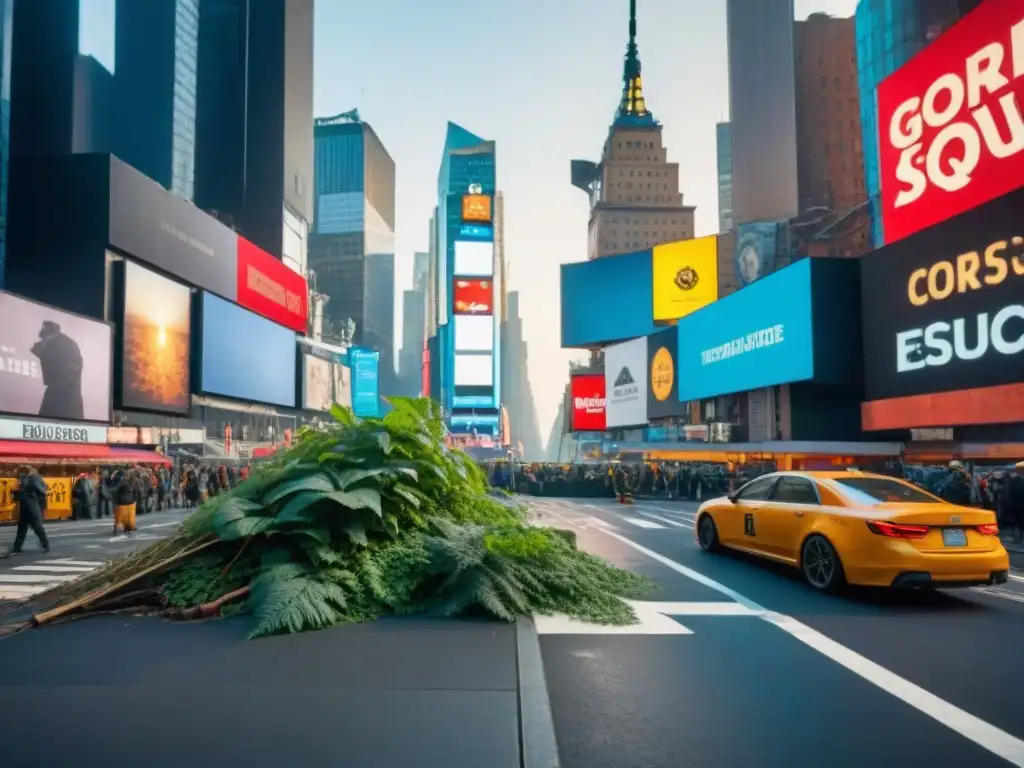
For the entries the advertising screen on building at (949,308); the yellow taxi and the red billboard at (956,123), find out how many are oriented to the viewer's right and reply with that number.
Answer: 0

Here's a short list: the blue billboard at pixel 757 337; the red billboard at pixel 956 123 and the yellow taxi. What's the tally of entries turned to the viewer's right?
0

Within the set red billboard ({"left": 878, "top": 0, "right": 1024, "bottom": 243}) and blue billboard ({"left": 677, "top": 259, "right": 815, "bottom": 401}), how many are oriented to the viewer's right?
0

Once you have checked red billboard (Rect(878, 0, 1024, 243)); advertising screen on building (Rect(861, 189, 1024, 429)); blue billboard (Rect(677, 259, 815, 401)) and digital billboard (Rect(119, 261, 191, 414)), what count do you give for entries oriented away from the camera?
0

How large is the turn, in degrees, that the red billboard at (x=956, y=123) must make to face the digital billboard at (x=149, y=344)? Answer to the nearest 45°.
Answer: approximately 45° to its right

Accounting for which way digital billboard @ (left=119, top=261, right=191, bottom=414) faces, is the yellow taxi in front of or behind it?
in front

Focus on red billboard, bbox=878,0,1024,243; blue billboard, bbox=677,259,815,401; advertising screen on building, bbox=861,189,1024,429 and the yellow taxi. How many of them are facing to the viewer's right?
0

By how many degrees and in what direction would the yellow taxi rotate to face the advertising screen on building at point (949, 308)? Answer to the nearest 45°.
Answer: approximately 45° to its right

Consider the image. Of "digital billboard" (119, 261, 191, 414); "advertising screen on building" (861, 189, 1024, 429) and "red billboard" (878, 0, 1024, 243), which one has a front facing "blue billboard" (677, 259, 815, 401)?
the digital billboard

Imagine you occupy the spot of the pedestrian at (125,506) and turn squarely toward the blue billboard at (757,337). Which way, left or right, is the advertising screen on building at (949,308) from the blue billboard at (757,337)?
right

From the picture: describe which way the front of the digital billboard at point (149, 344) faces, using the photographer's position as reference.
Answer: facing the viewer and to the right of the viewer

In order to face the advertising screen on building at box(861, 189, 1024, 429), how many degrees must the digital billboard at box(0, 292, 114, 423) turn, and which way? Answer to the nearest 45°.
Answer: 0° — it already faces it

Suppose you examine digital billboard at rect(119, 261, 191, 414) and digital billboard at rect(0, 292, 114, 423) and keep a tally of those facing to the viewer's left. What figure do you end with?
0

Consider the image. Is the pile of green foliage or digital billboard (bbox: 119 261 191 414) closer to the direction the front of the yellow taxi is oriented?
the digital billboard

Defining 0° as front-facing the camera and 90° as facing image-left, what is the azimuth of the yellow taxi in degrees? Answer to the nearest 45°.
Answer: approximately 135°

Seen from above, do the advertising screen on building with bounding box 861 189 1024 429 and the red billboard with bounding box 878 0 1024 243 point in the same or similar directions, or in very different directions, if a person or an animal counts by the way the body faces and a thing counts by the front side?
same or similar directions

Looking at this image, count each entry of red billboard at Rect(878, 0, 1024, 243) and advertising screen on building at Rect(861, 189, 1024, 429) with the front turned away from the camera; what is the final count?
0

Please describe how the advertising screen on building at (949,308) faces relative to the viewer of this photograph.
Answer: facing the viewer and to the left of the viewer
